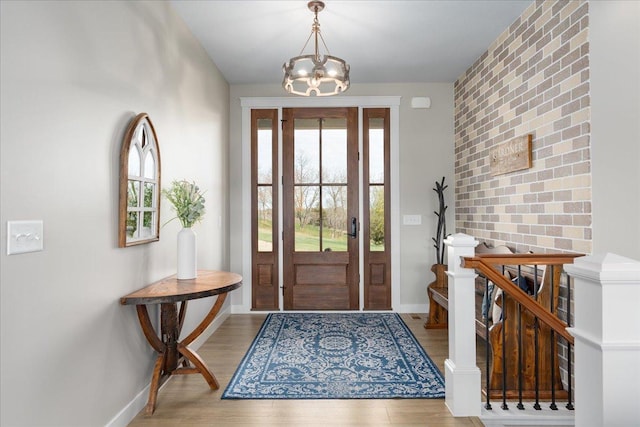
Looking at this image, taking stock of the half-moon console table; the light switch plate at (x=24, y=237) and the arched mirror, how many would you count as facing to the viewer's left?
0

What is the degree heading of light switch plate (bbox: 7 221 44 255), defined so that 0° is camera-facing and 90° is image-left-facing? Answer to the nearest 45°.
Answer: approximately 315°

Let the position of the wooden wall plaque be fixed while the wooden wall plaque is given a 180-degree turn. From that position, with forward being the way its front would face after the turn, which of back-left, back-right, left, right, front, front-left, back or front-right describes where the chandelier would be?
back

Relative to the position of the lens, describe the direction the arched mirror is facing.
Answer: facing the viewer and to the right of the viewer

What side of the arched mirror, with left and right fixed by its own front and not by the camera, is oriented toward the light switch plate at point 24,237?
right

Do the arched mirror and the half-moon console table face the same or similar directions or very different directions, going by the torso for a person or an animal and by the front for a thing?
same or similar directions

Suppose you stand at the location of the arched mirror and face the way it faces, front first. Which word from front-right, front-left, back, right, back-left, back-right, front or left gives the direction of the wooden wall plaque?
front-left

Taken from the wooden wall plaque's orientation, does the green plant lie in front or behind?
in front

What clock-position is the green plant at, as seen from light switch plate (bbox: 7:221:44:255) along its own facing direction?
The green plant is roughly at 9 o'clock from the light switch plate.

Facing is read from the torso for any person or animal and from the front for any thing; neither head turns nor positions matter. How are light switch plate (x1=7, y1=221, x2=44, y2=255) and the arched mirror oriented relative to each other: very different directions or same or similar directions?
same or similar directions

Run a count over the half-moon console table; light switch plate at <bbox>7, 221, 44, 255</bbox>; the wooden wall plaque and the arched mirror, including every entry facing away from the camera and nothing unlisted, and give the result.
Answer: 0

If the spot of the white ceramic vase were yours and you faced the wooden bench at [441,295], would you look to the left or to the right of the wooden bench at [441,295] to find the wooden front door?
left

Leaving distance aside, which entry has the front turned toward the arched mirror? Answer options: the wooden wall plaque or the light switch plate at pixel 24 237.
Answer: the wooden wall plaque

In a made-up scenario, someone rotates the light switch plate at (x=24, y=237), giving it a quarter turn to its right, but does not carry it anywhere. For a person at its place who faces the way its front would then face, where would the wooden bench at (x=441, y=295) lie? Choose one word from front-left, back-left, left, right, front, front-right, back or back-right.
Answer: back-left

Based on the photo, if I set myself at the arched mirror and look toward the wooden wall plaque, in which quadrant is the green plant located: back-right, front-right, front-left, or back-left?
front-left
